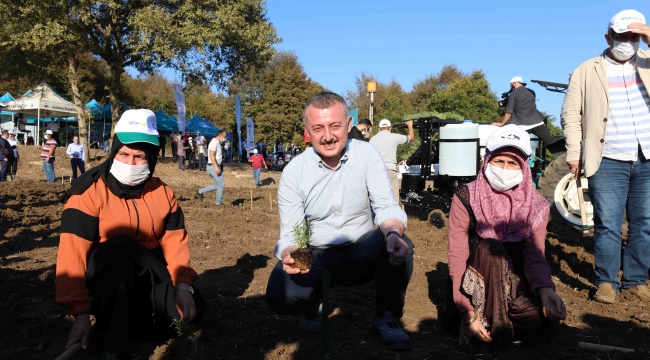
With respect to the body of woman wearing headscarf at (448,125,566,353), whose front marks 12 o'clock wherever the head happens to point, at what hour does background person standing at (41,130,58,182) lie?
The background person standing is roughly at 4 o'clock from the woman wearing headscarf.

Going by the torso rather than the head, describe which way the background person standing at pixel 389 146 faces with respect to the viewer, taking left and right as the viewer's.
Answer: facing away from the viewer

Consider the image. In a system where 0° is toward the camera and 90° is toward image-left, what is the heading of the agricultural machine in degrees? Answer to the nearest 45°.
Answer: approximately 270°

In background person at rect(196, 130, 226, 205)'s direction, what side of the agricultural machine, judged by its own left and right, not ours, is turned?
back

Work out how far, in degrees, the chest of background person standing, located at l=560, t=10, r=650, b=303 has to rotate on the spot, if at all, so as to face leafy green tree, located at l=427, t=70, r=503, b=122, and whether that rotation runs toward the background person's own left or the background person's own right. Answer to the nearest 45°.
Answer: approximately 180°

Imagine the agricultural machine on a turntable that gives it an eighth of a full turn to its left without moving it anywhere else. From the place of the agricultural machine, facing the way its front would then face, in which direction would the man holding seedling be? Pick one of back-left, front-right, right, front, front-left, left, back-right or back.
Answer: back-right

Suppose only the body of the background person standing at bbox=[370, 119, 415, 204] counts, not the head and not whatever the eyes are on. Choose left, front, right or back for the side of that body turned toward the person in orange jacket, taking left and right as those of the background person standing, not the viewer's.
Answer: back

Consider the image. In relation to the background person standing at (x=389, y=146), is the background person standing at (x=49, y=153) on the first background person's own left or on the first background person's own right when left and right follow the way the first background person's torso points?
on the first background person's own left

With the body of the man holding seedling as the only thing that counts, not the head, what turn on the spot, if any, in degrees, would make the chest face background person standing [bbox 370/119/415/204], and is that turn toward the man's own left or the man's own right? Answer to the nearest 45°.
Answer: approximately 180°
